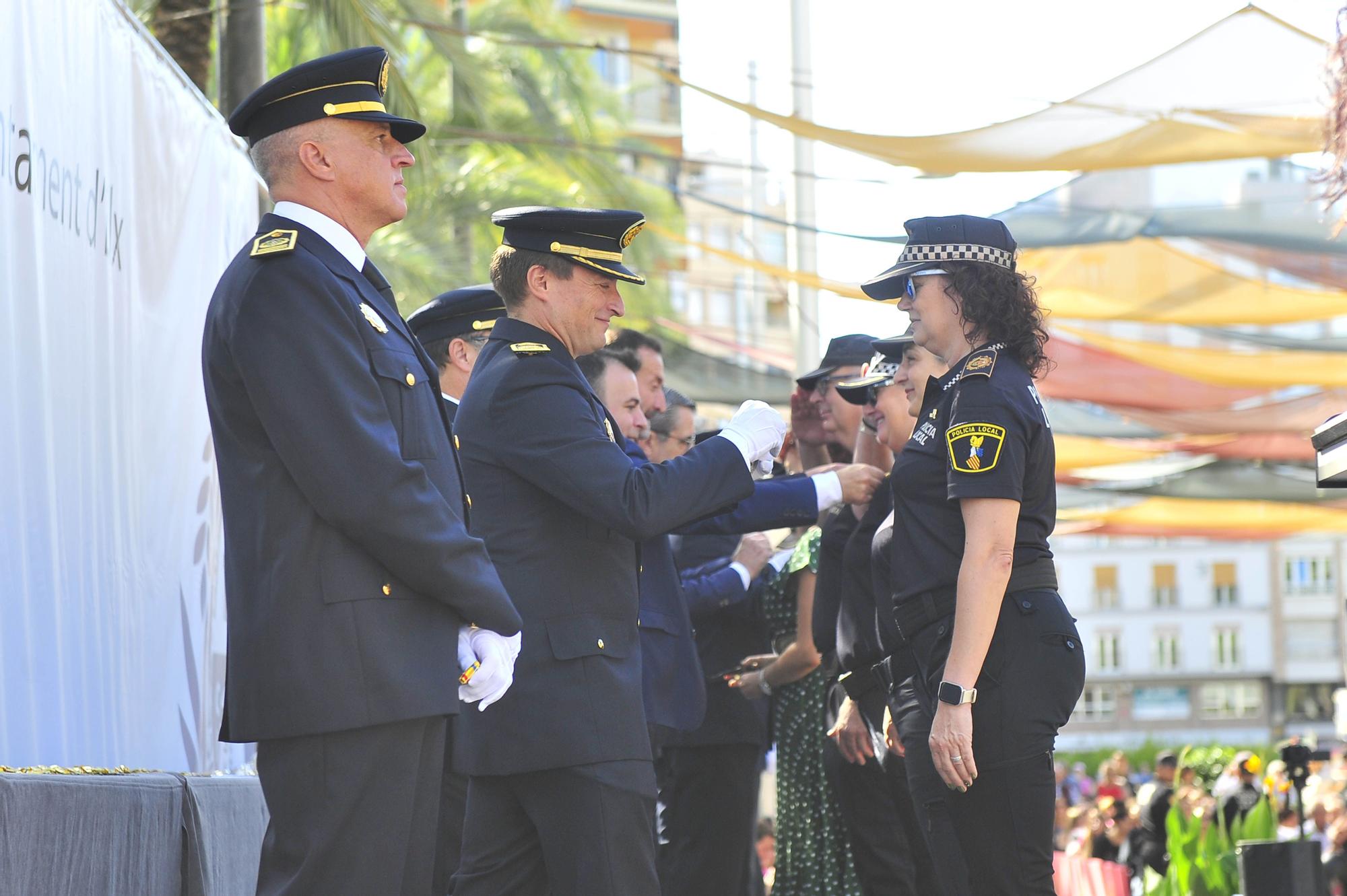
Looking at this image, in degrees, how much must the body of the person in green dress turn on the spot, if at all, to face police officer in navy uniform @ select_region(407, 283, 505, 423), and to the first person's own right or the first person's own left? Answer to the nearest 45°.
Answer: approximately 45° to the first person's own left

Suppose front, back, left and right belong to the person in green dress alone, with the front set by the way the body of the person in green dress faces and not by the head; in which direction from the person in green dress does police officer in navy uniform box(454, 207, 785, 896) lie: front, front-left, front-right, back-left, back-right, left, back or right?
left

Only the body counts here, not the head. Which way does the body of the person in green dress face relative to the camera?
to the viewer's left

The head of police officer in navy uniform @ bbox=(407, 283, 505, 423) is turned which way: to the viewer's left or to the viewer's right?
to the viewer's right

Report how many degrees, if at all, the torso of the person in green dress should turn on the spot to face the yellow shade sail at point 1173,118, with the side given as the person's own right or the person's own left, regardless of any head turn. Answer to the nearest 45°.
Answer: approximately 135° to the person's own right

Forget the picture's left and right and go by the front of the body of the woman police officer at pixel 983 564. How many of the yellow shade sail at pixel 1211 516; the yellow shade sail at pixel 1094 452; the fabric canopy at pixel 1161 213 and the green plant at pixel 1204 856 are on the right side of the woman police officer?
4

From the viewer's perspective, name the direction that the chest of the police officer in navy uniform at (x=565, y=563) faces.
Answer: to the viewer's right

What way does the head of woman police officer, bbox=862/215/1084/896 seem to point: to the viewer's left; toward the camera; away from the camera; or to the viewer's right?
to the viewer's left

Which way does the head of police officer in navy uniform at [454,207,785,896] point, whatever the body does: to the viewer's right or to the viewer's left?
to the viewer's right

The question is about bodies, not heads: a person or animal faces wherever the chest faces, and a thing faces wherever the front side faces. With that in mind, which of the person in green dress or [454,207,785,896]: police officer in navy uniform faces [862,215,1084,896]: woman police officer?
the police officer in navy uniform

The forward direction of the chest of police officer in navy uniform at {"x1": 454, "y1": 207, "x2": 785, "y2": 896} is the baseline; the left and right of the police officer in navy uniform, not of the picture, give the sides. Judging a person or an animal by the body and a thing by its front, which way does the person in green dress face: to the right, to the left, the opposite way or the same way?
the opposite way

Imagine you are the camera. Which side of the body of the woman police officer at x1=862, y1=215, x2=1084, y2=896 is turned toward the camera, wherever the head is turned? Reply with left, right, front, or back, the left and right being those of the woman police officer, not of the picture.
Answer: left

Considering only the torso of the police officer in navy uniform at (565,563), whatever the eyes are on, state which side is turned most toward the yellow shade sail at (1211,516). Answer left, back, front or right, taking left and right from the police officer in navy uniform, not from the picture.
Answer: left

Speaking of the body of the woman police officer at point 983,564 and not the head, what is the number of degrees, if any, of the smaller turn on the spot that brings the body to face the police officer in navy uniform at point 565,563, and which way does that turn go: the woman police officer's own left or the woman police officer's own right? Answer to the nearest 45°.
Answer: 0° — they already face them

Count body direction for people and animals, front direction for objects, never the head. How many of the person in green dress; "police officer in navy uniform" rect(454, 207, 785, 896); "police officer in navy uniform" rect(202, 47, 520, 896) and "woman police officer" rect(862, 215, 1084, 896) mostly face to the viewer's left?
2

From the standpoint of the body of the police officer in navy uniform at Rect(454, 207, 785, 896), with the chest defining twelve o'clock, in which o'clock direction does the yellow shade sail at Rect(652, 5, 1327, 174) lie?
The yellow shade sail is roughly at 10 o'clock from the police officer in navy uniform.

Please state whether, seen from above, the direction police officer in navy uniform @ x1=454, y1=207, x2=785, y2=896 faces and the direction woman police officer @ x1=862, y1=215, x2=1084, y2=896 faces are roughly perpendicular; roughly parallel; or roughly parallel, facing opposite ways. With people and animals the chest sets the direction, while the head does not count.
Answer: roughly parallel, facing opposite ways

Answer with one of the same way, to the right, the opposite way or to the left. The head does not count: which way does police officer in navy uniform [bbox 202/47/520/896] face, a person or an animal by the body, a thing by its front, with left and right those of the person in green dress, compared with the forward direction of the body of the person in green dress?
the opposite way

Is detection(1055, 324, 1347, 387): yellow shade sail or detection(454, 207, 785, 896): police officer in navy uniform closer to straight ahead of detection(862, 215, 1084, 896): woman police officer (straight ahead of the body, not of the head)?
the police officer in navy uniform
